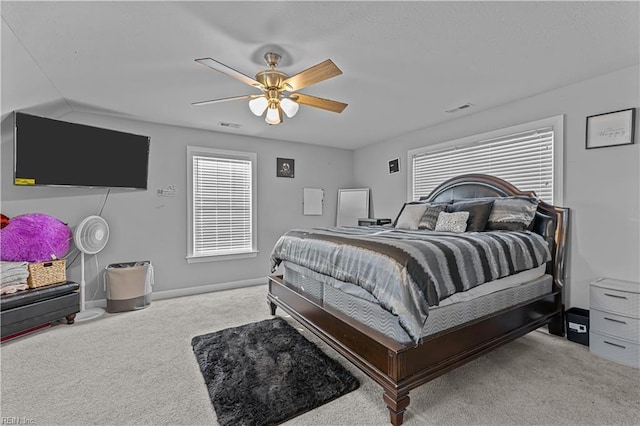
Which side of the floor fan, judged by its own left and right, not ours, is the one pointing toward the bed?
front

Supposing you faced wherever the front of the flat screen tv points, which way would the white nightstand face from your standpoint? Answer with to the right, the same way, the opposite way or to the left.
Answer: the opposite way

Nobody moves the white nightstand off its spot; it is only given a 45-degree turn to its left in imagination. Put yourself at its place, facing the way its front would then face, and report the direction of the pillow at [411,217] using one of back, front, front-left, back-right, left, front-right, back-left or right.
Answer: right

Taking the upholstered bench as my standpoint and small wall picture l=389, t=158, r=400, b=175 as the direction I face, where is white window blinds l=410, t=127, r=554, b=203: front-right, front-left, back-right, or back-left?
front-right

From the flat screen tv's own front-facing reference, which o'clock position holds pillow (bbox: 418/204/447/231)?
The pillow is roughly at 12 o'clock from the flat screen tv.

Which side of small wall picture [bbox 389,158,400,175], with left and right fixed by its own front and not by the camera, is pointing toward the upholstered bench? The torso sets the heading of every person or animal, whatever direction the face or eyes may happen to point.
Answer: front

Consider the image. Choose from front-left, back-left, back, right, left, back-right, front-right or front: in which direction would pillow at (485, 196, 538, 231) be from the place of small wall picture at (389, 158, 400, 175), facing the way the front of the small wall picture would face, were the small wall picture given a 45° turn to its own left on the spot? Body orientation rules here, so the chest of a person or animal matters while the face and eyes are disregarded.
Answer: front-left

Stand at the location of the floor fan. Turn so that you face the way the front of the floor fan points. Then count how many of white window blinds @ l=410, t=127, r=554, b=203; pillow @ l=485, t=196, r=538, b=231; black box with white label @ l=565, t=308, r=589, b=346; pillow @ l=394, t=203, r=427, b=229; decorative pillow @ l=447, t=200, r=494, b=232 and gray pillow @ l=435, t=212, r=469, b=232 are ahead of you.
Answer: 6

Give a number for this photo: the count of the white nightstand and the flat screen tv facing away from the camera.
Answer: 0

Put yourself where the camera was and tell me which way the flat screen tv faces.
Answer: facing the viewer and to the right of the viewer

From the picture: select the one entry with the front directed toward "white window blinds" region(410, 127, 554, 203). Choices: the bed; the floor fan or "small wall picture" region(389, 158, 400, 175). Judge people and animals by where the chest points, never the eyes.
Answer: the floor fan

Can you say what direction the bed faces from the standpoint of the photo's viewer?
facing the viewer and to the left of the viewer

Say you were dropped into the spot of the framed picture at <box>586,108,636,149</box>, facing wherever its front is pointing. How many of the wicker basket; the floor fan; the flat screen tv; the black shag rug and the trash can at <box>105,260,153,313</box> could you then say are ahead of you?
5

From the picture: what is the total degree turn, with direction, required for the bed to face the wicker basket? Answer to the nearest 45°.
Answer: approximately 45° to its right

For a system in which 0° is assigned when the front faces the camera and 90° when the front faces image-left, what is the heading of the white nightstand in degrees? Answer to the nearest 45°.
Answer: approximately 45°

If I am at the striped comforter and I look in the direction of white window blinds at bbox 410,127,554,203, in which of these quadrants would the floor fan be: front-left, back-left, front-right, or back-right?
back-left

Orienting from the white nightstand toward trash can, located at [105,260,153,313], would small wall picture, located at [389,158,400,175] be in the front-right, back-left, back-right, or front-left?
front-right

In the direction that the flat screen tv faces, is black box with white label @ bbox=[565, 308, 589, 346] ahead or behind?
ahead

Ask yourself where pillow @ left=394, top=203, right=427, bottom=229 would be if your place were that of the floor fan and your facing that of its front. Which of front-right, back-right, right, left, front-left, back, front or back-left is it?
front

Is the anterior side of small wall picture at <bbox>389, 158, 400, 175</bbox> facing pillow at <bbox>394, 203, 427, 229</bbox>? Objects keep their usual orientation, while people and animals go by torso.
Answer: no
